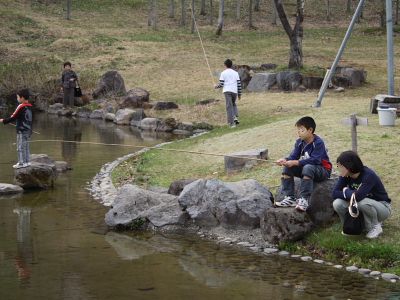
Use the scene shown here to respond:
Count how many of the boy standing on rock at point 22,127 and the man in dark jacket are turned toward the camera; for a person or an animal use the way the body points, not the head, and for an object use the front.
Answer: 1

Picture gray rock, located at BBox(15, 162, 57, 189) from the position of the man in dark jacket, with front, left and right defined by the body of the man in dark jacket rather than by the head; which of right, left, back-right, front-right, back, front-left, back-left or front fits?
front

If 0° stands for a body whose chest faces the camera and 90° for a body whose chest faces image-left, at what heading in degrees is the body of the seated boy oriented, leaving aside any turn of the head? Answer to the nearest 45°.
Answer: approximately 45°

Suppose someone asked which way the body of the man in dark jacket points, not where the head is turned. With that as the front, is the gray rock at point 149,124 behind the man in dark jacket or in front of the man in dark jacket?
in front

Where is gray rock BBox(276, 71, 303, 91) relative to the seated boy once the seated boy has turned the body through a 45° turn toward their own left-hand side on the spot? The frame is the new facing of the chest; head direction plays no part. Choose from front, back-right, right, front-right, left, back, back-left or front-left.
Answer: back

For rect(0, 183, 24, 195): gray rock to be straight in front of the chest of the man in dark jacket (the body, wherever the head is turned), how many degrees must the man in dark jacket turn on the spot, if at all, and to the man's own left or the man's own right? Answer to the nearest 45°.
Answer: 0° — they already face it

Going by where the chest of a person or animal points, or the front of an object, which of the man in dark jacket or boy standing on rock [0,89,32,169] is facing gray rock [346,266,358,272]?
the man in dark jacket
